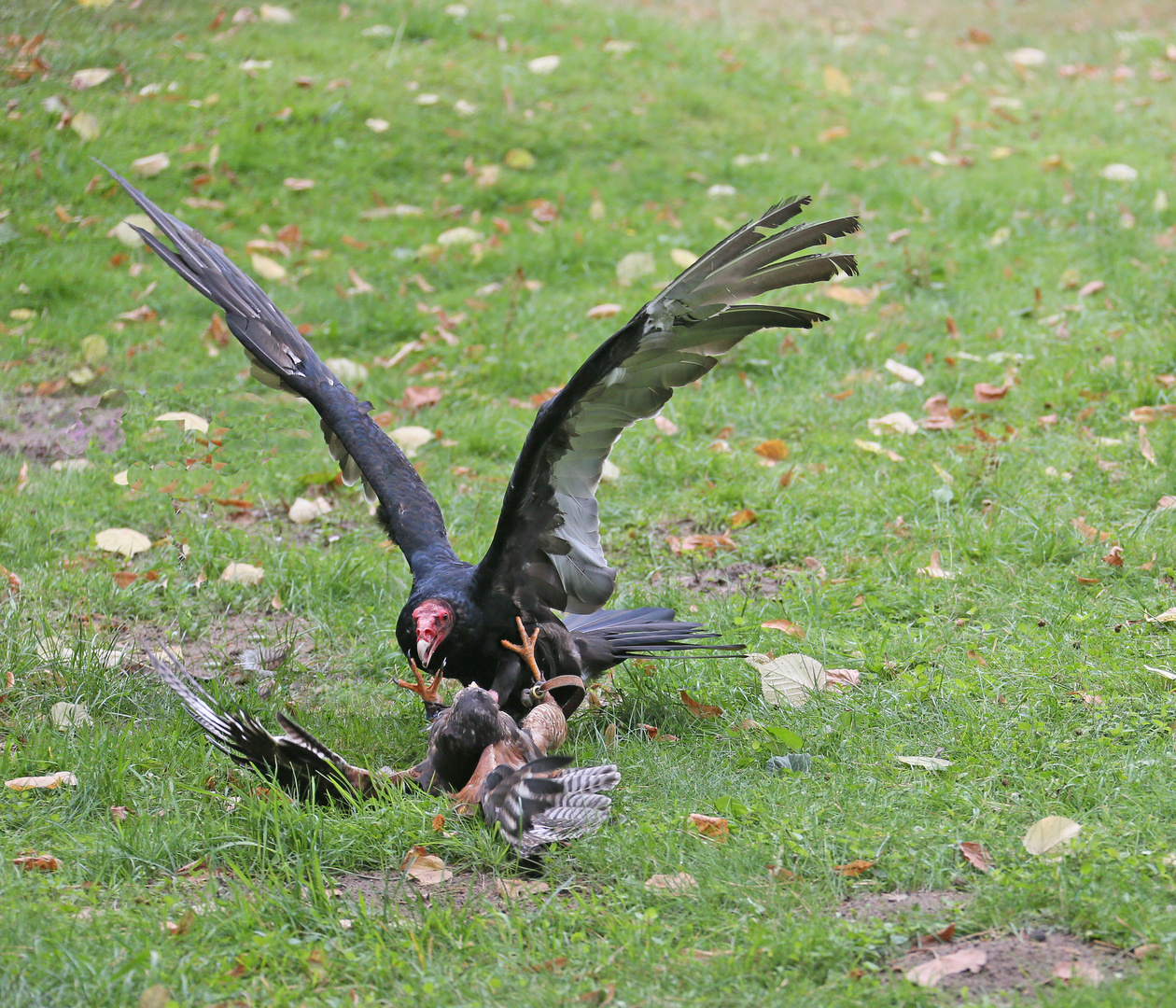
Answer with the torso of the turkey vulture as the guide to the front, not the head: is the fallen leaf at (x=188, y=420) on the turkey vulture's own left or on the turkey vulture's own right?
on the turkey vulture's own right

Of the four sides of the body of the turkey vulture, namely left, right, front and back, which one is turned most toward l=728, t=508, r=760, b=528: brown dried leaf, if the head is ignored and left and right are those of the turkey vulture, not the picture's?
back

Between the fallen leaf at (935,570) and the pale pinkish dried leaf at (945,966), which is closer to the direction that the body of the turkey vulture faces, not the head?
the pale pinkish dried leaf

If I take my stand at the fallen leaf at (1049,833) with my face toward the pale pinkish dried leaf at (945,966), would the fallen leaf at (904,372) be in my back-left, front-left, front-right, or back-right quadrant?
back-right

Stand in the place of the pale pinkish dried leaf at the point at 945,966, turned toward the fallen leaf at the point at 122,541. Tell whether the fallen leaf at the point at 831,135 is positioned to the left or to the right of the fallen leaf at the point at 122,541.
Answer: right

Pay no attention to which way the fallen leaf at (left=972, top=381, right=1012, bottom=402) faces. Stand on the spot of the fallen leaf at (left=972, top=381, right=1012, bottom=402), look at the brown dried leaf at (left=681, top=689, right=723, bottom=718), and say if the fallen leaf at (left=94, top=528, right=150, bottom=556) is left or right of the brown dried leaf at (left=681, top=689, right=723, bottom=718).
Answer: right

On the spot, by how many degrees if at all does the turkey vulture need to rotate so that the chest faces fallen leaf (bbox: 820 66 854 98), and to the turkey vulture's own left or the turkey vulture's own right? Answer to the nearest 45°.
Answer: approximately 135° to the turkey vulture's own right

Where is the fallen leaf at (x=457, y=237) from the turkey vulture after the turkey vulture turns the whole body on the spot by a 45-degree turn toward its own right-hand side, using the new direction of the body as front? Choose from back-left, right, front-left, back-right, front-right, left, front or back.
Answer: right

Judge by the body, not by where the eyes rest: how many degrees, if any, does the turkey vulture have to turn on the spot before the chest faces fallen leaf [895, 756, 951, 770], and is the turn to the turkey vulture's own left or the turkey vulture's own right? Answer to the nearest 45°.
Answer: approximately 90° to the turkey vulture's own left

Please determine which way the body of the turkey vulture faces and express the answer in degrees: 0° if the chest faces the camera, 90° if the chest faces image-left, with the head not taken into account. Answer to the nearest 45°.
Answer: approximately 45°

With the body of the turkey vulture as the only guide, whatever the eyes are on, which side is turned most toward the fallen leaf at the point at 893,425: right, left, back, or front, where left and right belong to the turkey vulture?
back
